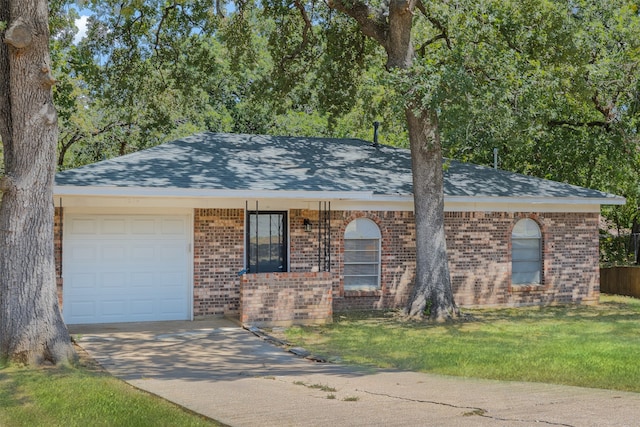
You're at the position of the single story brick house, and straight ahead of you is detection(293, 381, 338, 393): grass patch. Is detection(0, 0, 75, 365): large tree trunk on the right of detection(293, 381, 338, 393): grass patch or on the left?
right

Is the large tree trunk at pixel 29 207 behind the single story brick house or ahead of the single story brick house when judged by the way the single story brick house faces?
ahead

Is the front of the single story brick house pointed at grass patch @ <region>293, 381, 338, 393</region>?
yes

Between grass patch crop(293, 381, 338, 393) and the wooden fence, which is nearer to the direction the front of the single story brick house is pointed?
the grass patch

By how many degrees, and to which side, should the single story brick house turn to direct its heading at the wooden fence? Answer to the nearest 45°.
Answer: approximately 135° to its left

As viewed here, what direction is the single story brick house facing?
toward the camera
